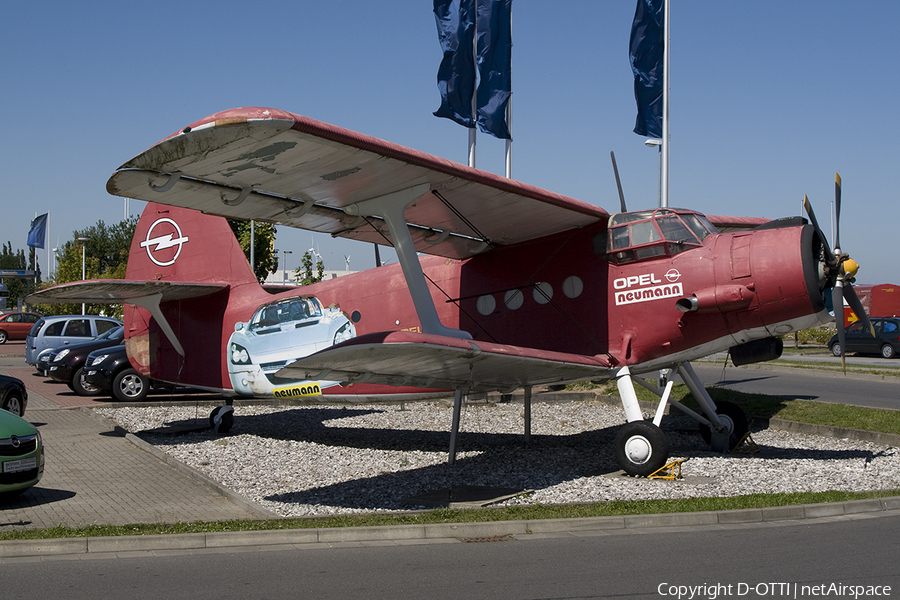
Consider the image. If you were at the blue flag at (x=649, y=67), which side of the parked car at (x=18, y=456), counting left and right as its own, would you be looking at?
left

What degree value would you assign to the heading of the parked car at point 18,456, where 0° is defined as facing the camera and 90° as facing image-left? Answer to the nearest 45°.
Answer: approximately 315°

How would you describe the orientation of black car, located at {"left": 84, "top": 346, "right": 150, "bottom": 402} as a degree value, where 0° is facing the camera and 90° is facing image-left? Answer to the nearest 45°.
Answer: approximately 45°

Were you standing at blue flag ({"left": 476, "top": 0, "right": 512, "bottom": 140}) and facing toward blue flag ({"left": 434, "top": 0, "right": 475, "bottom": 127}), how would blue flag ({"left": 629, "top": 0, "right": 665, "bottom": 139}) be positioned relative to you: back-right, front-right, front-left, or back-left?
back-left

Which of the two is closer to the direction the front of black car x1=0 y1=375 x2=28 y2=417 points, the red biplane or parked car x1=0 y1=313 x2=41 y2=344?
the red biplane

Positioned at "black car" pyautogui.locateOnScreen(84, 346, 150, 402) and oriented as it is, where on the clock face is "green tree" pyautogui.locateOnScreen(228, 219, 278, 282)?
The green tree is roughly at 5 o'clock from the black car.

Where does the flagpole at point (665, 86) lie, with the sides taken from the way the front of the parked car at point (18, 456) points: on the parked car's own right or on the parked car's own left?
on the parked car's own left

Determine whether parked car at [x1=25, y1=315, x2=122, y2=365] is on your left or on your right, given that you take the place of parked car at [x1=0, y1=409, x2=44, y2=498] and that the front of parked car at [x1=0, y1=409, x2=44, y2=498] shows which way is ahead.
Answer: on your left

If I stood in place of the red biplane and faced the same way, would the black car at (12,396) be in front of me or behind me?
behind

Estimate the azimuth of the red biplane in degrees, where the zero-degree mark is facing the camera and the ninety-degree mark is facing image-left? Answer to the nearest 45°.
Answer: approximately 315°
